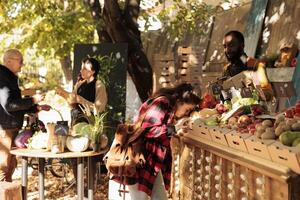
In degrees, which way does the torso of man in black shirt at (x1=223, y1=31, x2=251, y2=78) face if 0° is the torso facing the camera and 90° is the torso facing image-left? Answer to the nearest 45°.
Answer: approximately 45°

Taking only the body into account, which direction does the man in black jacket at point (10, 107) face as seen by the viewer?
to the viewer's right

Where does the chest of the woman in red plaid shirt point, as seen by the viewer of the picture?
to the viewer's right

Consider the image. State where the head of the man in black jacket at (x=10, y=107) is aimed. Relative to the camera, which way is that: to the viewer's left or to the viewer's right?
to the viewer's right

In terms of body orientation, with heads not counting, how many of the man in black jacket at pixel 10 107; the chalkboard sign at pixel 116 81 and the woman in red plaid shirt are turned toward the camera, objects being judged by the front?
1

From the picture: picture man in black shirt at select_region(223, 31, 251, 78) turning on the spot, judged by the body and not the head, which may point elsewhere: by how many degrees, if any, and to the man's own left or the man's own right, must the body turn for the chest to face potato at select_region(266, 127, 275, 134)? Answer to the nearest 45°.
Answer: approximately 45° to the man's own left
